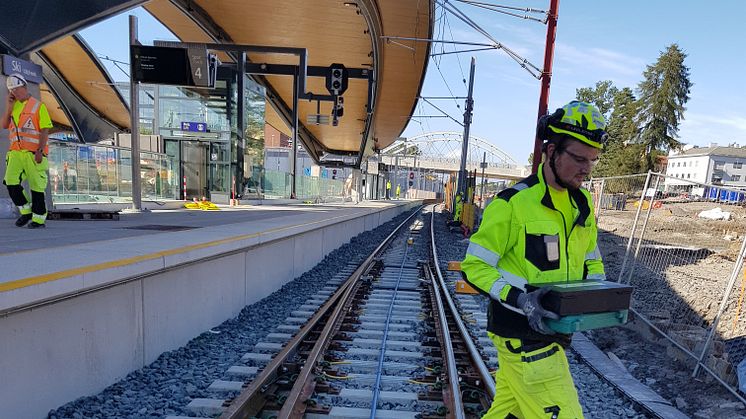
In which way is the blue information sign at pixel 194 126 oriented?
toward the camera

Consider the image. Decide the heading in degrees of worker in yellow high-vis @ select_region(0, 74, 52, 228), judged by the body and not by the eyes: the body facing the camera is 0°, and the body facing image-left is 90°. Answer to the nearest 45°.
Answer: approximately 45°

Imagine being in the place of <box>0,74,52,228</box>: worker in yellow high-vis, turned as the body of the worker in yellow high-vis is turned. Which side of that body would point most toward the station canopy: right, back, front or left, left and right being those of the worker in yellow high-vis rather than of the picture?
back

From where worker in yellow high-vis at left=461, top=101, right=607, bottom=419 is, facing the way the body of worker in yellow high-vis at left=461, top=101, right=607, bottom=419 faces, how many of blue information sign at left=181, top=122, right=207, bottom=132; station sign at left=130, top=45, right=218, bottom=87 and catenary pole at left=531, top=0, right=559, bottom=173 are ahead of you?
0

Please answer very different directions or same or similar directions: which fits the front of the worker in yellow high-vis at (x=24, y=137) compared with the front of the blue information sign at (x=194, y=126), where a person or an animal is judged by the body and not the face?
same or similar directions

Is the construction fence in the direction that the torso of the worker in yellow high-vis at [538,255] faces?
no

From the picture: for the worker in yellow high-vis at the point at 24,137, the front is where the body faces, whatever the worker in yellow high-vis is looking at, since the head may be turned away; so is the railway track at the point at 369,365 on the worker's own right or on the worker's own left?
on the worker's own left

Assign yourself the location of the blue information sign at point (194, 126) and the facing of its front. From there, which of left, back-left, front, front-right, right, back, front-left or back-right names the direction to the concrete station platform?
front

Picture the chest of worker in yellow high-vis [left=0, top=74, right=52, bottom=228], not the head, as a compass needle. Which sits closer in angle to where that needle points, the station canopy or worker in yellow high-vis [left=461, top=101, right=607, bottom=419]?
the worker in yellow high-vis

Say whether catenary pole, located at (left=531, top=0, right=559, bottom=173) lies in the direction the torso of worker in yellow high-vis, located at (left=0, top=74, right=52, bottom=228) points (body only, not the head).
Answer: no

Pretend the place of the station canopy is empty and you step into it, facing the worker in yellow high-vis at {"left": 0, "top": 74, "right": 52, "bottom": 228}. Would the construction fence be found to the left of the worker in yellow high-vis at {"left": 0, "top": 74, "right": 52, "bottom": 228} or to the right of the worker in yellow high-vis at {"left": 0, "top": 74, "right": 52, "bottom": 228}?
left

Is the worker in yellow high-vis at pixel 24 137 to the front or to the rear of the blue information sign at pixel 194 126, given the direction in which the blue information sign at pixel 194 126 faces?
to the front
